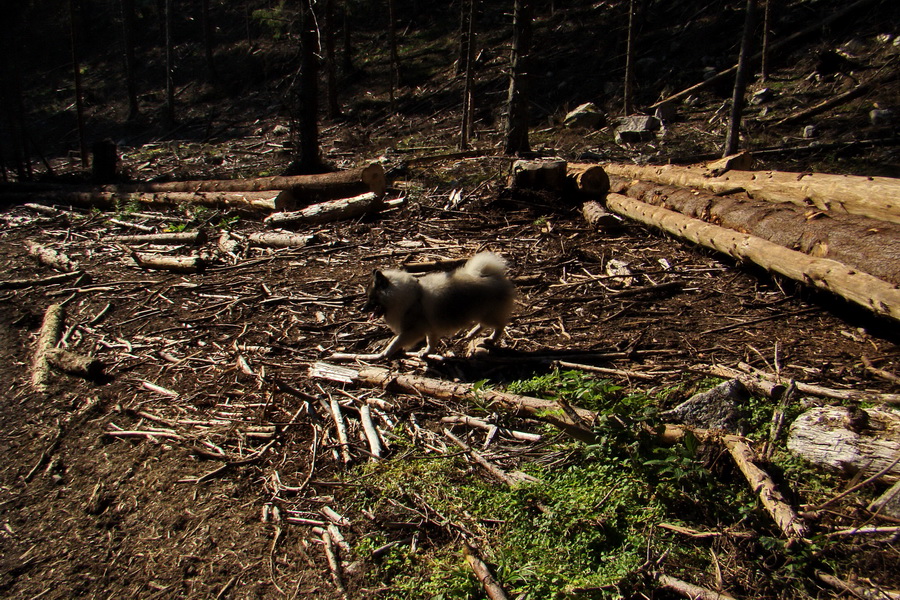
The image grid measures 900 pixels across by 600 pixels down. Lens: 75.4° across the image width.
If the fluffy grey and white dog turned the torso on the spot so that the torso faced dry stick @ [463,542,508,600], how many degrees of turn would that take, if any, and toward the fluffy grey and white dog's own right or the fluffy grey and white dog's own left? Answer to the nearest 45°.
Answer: approximately 90° to the fluffy grey and white dog's own left

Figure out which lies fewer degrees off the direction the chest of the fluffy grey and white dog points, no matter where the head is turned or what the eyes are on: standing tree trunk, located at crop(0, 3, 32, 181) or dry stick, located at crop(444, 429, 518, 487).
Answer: the standing tree trunk

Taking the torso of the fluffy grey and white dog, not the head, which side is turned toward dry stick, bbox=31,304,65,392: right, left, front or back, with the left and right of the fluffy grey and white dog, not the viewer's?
front

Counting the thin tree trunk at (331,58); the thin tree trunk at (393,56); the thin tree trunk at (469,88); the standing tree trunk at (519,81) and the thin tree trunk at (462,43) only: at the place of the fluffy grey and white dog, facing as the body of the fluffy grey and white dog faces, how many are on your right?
5

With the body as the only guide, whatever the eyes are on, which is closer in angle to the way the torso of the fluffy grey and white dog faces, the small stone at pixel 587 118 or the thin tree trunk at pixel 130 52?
the thin tree trunk

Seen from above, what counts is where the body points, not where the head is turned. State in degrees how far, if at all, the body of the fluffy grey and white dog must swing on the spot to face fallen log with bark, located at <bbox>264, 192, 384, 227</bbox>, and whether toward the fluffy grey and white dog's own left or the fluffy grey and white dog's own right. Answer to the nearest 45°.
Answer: approximately 90° to the fluffy grey and white dog's own right

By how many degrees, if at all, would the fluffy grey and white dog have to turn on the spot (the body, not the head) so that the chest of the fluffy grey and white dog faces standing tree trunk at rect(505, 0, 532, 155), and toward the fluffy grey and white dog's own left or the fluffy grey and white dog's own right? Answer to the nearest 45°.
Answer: approximately 90° to the fluffy grey and white dog's own right

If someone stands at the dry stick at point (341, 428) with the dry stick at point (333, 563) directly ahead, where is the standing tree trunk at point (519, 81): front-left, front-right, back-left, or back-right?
back-left

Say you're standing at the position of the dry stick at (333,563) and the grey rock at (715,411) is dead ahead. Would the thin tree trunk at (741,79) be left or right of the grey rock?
left

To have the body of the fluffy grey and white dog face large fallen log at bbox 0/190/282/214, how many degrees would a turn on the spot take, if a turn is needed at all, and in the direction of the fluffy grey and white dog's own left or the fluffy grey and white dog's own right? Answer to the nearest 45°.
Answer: approximately 45° to the fluffy grey and white dog's own right

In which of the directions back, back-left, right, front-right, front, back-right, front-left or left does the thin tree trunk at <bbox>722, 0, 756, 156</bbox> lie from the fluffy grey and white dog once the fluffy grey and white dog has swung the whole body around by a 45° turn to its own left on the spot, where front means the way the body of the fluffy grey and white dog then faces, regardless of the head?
back

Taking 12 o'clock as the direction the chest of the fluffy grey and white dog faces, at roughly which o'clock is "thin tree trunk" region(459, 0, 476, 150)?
The thin tree trunk is roughly at 3 o'clock from the fluffy grey and white dog.

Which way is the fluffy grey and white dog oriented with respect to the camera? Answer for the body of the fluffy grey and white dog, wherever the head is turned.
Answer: to the viewer's left

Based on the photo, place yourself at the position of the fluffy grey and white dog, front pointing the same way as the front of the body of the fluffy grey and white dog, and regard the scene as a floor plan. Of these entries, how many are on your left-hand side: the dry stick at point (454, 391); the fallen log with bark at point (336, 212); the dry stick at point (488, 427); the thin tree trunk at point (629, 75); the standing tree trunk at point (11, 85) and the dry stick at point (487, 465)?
3

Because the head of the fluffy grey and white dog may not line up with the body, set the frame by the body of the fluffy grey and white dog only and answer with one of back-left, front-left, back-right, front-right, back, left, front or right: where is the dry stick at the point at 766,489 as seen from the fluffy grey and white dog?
back-left
